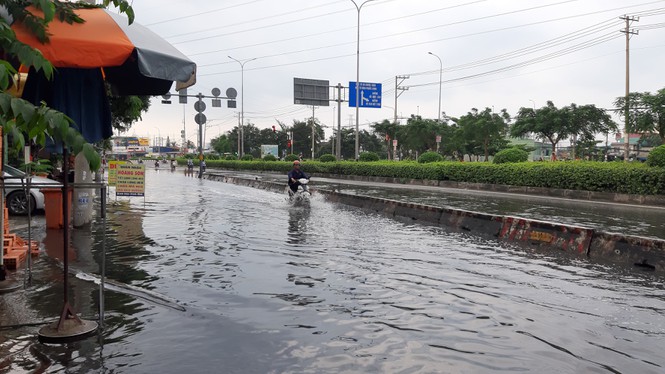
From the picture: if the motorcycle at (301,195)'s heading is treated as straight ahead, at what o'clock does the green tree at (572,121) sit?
The green tree is roughly at 9 o'clock from the motorcycle.

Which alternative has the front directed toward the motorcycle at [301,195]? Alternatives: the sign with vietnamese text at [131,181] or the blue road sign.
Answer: the blue road sign

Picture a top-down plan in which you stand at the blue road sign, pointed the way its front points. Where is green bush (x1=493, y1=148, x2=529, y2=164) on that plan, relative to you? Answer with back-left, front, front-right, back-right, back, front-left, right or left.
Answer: front-left

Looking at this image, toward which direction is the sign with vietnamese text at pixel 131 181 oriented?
toward the camera

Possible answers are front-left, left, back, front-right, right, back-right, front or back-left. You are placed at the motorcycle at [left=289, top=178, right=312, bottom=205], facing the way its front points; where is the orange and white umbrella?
front-right

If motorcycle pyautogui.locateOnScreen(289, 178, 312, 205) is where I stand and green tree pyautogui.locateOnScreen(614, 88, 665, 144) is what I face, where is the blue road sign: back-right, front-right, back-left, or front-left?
front-left

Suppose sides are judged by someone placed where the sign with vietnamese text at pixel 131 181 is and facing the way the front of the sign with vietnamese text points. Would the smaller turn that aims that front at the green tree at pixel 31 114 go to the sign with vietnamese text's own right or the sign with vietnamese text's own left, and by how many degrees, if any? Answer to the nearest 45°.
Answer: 0° — it already faces it

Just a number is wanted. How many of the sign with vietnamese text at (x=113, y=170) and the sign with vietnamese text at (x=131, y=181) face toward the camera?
2

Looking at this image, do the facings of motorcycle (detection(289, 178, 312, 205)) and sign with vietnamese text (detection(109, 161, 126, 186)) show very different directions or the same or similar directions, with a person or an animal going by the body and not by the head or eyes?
same or similar directions

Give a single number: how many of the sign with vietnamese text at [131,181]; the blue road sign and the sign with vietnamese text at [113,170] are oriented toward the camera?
3

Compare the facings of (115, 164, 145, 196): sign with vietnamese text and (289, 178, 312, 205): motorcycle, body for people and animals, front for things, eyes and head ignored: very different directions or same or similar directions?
same or similar directions

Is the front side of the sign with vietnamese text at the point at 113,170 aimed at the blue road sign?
no

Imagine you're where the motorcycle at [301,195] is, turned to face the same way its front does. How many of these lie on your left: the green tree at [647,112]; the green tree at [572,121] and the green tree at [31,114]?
2

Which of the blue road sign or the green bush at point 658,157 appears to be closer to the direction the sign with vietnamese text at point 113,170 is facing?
the green bush

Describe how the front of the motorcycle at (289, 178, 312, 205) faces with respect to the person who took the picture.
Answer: facing the viewer and to the right of the viewer

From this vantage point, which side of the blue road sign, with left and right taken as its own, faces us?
front

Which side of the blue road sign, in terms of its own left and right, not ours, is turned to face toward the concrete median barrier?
front

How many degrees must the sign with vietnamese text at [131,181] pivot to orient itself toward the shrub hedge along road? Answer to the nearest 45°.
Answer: approximately 90° to its left
